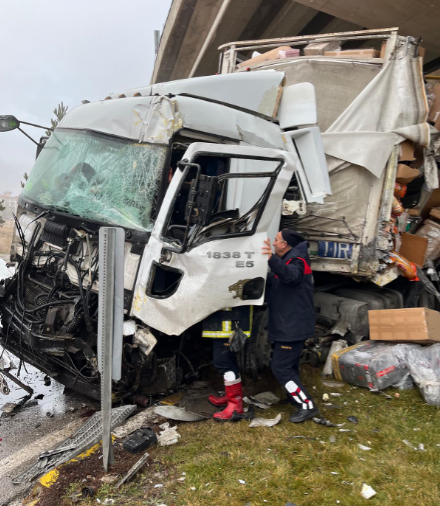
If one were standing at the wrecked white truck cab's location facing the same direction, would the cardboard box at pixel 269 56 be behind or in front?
behind

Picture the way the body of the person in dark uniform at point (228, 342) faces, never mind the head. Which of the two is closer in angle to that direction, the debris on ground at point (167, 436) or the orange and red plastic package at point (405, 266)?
the debris on ground

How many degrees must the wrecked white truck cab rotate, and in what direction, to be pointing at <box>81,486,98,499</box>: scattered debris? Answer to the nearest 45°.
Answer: approximately 45° to its left

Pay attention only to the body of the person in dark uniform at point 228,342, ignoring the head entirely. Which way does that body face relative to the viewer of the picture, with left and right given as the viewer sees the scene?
facing to the left of the viewer

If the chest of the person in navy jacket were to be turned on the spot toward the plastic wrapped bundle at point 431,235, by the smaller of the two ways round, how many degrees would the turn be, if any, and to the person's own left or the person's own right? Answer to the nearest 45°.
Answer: approximately 135° to the person's own right

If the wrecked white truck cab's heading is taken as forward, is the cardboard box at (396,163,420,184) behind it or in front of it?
behind

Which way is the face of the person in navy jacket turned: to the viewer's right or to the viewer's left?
to the viewer's left

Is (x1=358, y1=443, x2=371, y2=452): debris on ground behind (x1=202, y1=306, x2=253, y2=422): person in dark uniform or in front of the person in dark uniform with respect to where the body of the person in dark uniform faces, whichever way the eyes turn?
behind

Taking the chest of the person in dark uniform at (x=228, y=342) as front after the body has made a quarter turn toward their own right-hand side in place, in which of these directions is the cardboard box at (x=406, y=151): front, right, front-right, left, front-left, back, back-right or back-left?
front-right

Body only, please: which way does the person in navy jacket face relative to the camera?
to the viewer's left

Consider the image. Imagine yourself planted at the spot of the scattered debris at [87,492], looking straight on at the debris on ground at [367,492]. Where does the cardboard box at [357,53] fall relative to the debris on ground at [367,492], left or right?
left
